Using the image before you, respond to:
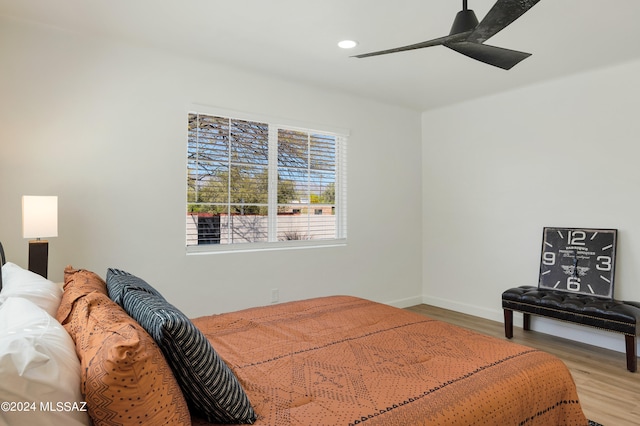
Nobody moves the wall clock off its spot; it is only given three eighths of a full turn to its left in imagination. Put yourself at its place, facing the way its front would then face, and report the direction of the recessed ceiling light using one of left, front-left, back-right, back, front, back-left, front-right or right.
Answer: back

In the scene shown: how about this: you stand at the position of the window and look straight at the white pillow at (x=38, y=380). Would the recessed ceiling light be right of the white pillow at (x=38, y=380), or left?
left

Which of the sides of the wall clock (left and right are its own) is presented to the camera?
front

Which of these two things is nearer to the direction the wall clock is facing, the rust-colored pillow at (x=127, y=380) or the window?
the rust-colored pillow

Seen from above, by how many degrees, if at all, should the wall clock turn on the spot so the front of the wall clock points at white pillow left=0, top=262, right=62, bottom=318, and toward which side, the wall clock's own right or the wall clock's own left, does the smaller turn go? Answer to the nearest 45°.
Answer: approximately 45° to the wall clock's own right

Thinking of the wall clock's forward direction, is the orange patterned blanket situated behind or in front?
in front

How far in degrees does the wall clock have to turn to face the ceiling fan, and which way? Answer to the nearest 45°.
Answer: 0° — it already faces it

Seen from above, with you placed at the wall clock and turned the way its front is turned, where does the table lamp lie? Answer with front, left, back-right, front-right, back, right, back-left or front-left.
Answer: front-right

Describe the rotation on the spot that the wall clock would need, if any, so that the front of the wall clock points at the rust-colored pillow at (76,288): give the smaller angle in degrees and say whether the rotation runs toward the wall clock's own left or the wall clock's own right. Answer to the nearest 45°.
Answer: approximately 45° to the wall clock's own right

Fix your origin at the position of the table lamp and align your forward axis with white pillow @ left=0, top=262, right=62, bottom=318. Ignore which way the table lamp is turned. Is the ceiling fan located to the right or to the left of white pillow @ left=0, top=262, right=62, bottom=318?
left

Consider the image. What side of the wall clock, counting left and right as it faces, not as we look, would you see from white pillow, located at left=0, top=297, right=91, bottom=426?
front
